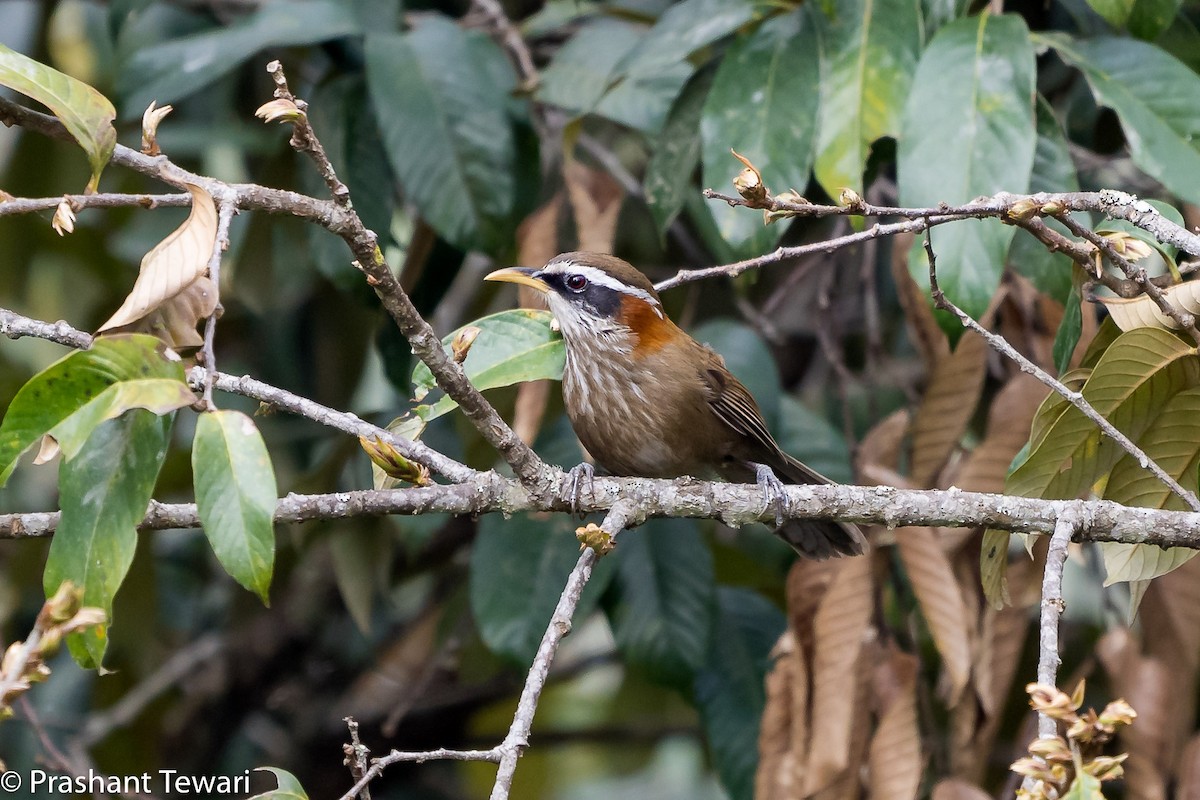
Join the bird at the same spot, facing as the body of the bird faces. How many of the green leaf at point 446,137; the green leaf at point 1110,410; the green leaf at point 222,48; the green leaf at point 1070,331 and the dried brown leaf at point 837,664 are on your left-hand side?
0

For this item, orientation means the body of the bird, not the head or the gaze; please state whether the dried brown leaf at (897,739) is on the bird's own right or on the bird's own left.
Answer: on the bird's own right

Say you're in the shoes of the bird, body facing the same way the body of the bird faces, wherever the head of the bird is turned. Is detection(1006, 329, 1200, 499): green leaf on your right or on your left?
on your left

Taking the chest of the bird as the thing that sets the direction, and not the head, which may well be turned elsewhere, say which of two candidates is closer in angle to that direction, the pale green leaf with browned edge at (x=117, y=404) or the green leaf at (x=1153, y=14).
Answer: the pale green leaf with browned edge

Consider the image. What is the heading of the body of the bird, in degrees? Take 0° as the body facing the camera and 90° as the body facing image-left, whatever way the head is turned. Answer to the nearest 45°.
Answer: approximately 45°

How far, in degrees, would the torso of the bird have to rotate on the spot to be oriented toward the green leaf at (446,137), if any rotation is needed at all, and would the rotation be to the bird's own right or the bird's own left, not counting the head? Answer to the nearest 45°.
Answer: approximately 90° to the bird's own right

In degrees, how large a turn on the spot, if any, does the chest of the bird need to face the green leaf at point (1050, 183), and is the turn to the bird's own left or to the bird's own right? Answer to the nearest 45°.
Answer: approximately 135° to the bird's own left
